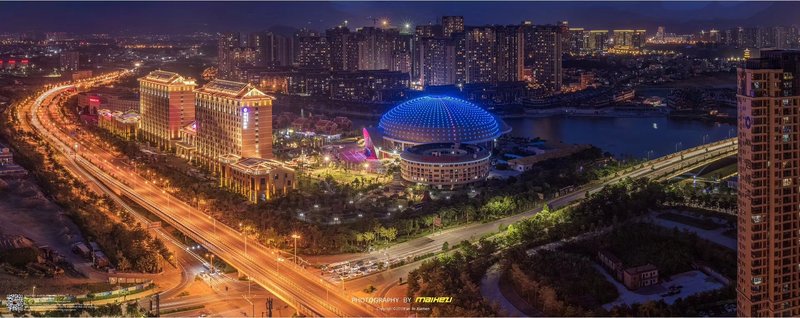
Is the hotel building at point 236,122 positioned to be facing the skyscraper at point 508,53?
no

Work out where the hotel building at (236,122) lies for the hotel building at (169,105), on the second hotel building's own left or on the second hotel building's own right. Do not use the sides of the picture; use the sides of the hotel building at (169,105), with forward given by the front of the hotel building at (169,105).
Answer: on the second hotel building's own left

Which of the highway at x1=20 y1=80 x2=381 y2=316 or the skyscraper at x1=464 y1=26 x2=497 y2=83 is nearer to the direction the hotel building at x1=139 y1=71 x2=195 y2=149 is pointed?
the highway

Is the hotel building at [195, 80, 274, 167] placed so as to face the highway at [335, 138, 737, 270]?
no

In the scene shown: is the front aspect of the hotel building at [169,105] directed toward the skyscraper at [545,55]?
no

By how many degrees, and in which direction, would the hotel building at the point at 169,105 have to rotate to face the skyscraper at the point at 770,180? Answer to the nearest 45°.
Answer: approximately 45° to its left

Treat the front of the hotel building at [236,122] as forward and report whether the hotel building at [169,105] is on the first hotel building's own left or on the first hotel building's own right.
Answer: on the first hotel building's own right

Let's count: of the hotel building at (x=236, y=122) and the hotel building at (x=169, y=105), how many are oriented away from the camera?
0

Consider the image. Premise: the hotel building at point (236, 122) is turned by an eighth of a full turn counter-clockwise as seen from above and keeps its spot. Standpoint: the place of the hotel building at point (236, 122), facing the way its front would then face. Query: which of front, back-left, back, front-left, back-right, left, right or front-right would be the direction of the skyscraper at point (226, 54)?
back

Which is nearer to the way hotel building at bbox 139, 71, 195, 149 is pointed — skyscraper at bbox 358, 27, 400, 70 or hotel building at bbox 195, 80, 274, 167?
the hotel building

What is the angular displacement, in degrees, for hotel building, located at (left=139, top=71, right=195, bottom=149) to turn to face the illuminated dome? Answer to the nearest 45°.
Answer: approximately 135° to its left

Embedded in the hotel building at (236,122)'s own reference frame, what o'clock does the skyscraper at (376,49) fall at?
The skyscraper is roughly at 5 o'clock from the hotel building.

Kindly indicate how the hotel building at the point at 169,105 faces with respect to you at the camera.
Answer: facing the viewer and to the left of the viewer

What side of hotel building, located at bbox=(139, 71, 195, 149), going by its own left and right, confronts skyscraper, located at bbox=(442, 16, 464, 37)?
back

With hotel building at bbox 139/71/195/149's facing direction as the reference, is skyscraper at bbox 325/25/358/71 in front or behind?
behind

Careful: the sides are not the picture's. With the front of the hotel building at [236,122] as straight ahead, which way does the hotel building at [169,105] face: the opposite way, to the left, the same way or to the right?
the same way
